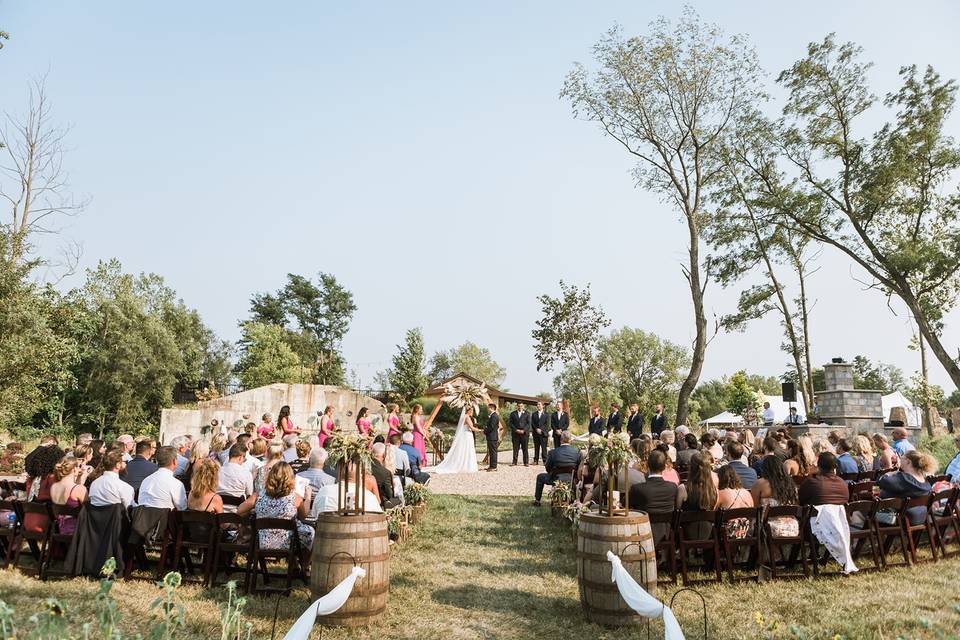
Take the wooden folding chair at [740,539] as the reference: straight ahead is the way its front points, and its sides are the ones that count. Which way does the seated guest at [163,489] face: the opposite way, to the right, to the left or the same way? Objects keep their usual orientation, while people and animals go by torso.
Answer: the same way

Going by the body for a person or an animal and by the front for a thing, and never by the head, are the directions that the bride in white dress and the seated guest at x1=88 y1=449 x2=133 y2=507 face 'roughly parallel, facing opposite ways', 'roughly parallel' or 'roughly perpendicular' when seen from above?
roughly perpendicular

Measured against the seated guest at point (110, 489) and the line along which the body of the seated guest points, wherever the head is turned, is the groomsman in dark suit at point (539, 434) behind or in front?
in front

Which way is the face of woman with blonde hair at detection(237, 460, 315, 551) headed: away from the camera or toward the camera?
away from the camera

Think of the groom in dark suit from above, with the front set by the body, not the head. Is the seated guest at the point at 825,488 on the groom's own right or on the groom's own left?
on the groom's own left

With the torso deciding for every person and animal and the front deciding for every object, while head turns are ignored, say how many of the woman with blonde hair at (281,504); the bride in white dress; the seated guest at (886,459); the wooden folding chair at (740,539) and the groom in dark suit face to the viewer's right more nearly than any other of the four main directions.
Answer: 1

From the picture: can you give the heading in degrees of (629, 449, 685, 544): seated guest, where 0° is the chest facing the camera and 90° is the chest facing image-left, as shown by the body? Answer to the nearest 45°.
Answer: approximately 180°

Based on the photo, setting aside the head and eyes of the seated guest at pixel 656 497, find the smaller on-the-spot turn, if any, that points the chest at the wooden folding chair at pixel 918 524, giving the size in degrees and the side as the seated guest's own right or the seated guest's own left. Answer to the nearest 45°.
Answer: approximately 45° to the seated guest's own right

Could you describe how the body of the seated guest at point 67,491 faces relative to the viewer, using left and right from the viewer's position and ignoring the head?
facing away from the viewer and to the right of the viewer

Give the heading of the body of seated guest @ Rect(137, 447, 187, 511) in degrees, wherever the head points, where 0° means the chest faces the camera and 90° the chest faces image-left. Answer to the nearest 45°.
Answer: approximately 225°

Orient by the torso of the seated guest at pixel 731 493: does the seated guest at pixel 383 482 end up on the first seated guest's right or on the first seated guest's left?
on the first seated guest's left

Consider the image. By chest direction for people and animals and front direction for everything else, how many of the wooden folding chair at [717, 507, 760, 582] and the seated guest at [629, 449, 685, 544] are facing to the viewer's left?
0

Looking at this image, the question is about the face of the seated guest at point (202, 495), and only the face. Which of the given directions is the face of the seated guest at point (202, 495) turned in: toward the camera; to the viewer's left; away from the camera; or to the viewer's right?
away from the camera

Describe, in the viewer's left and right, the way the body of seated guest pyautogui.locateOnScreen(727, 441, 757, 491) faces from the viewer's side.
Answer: facing away from the viewer and to the left of the viewer

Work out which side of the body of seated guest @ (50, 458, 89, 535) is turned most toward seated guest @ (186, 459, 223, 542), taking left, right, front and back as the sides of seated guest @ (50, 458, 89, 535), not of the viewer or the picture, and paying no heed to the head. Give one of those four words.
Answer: right

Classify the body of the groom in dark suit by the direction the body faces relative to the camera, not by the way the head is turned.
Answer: to the viewer's left

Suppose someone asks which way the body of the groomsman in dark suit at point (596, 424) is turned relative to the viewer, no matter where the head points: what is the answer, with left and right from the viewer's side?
facing the viewer and to the left of the viewer

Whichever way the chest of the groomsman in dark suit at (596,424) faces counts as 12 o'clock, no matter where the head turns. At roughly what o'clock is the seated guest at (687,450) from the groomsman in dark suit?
The seated guest is roughly at 10 o'clock from the groomsman in dark suit.

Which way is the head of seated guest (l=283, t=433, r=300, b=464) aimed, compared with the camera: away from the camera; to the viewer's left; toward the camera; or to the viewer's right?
away from the camera

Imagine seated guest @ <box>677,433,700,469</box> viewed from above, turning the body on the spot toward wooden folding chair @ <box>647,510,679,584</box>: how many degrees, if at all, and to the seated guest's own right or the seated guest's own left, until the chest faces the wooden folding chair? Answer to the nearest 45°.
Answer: approximately 135° to the seated guest's own left

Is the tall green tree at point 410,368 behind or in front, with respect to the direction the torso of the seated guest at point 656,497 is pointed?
in front

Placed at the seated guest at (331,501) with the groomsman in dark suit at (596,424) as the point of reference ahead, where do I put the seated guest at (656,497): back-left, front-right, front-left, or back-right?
front-right

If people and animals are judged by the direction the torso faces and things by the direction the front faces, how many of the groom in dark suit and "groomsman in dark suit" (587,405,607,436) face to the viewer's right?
0
